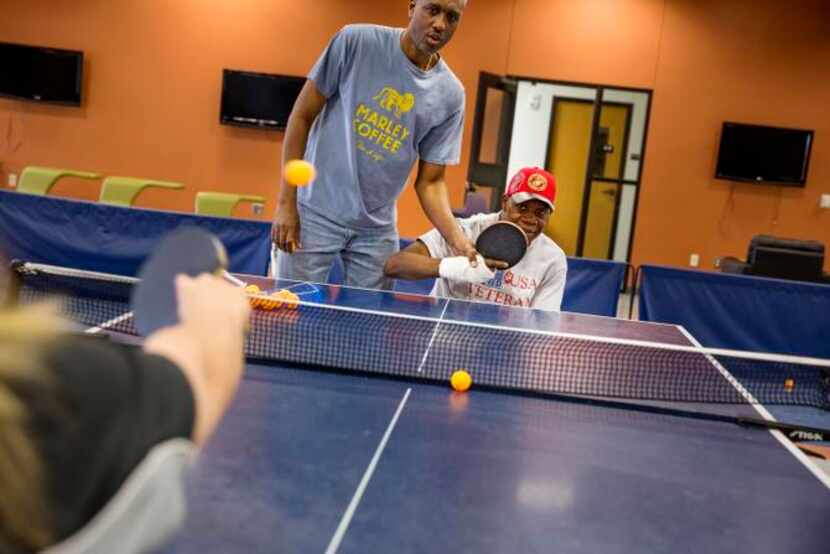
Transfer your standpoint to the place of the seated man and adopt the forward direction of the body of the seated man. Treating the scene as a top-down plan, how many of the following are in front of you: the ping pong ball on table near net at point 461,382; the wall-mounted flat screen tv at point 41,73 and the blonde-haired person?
2

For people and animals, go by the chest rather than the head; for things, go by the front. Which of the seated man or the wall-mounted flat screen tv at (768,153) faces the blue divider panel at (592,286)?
the wall-mounted flat screen tv

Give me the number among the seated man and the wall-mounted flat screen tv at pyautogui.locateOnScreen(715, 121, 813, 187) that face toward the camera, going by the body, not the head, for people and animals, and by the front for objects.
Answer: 2

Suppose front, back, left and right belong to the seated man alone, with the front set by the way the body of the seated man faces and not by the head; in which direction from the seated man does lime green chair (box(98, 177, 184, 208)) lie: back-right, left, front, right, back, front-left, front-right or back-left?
back-right

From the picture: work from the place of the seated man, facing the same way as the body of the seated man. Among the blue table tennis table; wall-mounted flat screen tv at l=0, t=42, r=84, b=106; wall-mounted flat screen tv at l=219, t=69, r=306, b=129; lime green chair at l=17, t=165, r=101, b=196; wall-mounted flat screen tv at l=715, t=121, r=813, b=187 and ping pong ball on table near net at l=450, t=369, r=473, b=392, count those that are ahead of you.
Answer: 2

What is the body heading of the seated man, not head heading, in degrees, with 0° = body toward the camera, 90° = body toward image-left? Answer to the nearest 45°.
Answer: approximately 0°

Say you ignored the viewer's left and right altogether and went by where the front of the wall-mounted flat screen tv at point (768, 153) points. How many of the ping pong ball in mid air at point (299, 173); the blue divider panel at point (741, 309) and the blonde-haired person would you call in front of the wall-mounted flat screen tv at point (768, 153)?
3

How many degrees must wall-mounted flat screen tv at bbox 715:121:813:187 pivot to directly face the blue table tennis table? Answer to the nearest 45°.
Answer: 0° — it already faces it

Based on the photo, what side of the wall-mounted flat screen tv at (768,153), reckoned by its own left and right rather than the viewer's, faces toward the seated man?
front

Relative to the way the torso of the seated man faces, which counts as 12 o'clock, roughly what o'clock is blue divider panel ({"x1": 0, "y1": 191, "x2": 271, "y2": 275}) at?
The blue divider panel is roughly at 4 o'clock from the seated man.

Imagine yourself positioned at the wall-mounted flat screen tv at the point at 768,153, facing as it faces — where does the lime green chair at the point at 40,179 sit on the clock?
The lime green chair is roughly at 2 o'clock from the wall-mounted flat screen tv.

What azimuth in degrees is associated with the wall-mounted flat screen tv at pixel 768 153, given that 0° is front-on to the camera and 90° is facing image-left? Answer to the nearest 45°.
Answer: approximately 0°

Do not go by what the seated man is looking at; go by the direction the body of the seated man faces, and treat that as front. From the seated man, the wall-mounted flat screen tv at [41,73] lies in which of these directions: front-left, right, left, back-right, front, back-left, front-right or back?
back-right

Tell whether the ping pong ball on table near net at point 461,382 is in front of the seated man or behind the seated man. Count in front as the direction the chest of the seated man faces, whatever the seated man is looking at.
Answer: in front
